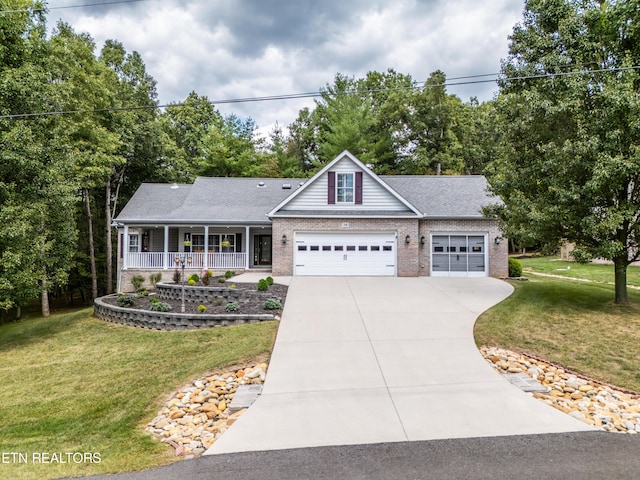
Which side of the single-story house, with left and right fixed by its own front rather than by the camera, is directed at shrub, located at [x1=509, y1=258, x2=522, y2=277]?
left

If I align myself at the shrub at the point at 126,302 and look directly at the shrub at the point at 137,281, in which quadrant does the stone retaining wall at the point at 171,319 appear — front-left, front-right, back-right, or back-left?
back-right

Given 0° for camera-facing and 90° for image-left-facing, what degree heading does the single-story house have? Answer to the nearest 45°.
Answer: approximately 0°

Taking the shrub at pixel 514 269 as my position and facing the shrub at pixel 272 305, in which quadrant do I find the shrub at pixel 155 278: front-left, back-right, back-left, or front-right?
front-right

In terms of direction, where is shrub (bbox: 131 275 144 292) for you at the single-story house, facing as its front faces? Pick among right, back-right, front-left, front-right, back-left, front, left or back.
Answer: right

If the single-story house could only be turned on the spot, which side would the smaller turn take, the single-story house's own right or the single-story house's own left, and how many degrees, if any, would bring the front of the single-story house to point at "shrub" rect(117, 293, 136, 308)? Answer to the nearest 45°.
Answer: approximately 45° to the single-story house's own right

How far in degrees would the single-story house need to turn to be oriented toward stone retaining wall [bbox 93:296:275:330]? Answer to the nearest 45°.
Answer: approximately 45° to its right

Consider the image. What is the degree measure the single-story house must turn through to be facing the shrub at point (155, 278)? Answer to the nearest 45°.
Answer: approximately 90° to its right

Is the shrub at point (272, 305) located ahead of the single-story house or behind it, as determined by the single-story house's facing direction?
ahead
